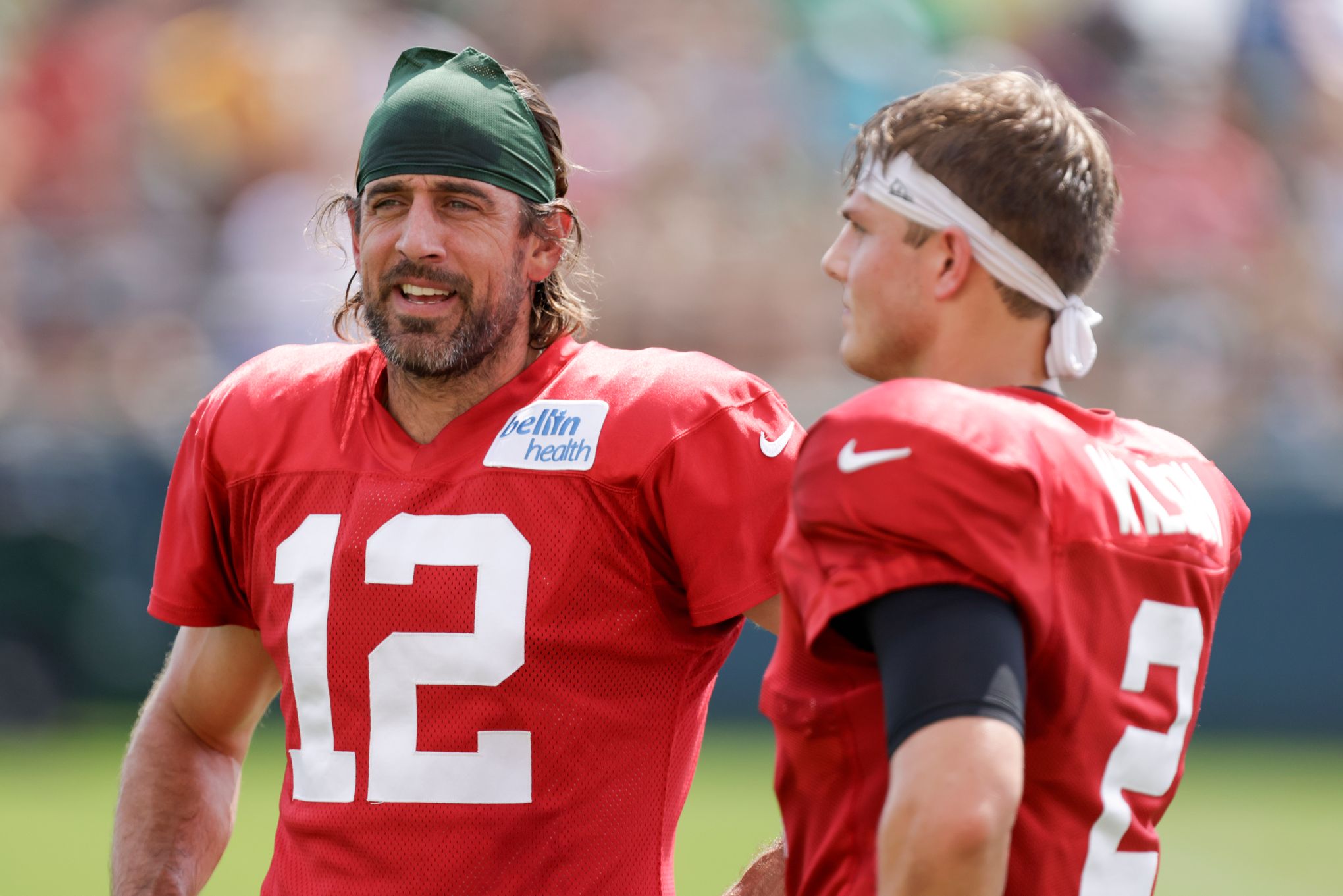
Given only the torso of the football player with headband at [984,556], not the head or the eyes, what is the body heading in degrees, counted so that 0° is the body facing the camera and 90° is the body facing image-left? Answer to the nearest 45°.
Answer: approximately 135°

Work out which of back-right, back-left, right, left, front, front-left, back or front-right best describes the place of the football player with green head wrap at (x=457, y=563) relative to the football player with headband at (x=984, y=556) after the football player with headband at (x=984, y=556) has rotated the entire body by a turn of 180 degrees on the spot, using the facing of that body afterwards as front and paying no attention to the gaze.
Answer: back

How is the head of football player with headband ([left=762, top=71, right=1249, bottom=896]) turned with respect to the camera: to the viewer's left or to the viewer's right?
to the viewer's left
